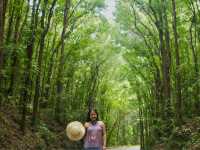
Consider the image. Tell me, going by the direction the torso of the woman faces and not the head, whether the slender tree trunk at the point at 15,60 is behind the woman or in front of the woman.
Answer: behind

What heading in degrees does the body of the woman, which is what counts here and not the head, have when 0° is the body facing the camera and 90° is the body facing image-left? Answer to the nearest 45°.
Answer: approximately 0°
